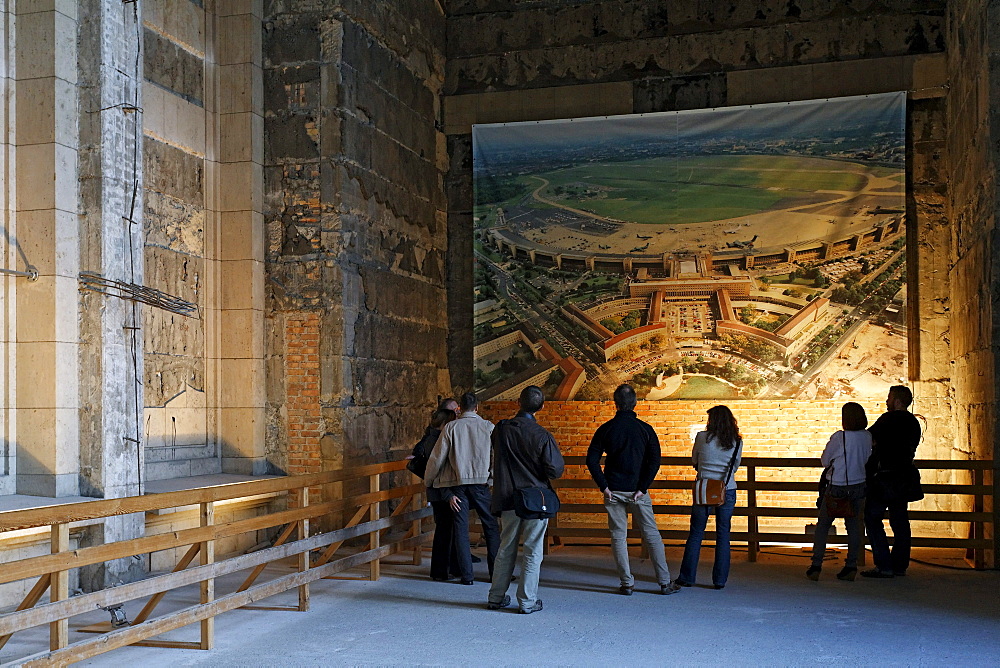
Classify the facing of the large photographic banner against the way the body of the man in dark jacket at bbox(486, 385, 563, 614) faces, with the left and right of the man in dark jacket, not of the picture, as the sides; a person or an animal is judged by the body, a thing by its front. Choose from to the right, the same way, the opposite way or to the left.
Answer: the opposite way

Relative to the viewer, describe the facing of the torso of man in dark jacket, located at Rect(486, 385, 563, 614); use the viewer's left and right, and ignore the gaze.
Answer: facing away from the viewer

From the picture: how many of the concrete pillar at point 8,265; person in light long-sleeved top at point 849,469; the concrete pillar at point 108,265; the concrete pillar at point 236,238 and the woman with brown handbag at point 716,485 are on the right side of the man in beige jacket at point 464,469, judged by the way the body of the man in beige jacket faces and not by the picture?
2

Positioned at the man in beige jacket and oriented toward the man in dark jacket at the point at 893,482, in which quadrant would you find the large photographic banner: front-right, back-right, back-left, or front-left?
front-left

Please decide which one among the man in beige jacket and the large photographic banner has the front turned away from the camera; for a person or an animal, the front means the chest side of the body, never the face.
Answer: the man in beige jacket

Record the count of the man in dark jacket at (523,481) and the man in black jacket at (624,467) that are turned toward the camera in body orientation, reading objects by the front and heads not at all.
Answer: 0

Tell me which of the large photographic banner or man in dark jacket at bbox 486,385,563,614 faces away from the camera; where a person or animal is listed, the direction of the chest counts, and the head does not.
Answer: the man in dark jacket

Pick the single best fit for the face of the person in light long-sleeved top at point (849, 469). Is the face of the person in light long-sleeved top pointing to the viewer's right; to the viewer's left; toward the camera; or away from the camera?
away from the camera

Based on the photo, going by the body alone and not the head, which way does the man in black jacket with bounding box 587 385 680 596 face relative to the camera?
away from the camera

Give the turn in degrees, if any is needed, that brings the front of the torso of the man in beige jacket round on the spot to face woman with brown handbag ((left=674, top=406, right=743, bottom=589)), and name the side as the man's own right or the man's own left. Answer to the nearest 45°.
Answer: approximately 90° to the man's own right

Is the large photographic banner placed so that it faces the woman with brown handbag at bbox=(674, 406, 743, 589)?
yes

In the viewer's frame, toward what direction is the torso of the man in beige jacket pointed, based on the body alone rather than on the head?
away from the camera

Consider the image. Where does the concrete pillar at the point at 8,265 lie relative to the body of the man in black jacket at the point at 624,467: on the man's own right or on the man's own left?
on the man's own left

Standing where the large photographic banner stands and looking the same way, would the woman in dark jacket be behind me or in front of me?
in front

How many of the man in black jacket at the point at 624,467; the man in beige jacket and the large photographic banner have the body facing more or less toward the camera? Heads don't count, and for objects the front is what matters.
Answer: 1

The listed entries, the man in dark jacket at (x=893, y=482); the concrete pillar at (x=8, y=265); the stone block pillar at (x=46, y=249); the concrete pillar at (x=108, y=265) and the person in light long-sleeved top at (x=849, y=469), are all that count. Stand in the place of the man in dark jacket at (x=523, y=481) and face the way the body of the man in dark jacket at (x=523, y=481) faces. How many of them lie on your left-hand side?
3

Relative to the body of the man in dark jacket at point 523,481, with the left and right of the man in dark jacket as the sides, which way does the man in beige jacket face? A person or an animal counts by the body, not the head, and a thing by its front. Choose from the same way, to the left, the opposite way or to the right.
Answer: the same way

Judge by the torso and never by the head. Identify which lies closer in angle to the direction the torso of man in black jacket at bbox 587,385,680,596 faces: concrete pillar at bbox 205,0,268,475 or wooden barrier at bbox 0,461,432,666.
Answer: the concrete pillar

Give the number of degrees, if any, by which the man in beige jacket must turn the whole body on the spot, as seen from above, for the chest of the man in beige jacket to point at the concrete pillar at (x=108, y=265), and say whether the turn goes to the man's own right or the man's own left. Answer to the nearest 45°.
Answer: approximately 90° to the man's own left

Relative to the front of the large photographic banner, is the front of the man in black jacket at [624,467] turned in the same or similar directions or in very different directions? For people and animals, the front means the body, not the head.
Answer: very different directions

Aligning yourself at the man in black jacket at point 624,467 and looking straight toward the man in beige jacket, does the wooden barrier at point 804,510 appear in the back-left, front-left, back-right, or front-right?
back-right

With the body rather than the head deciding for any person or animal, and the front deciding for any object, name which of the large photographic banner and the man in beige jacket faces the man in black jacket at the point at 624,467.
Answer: the large photographic banner

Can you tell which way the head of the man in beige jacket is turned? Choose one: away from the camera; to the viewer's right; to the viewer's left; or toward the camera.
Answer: away from the camera

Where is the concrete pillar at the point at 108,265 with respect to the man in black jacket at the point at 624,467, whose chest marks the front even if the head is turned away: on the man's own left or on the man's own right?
on the man's own left
